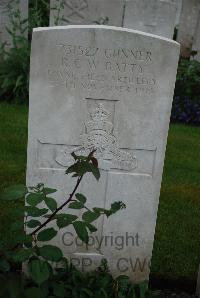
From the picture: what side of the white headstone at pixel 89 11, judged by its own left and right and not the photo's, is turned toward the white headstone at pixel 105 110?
front

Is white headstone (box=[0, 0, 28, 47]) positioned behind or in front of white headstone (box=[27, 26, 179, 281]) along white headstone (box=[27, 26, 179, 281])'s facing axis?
behind

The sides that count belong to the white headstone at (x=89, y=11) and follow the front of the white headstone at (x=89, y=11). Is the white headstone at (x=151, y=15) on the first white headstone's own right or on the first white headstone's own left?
on the first white headstone's own left

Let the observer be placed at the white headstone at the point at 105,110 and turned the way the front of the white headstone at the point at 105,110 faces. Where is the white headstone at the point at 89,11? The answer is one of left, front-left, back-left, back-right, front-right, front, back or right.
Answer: back

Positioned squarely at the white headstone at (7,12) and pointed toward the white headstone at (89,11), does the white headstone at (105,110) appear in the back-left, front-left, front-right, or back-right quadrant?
front-right

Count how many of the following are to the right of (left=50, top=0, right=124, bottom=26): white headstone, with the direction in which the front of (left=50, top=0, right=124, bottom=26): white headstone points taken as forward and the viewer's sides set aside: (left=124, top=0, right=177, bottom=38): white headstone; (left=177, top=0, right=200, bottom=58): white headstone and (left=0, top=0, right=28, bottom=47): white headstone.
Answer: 1

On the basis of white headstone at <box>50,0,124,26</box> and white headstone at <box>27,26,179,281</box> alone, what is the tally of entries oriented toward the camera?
2

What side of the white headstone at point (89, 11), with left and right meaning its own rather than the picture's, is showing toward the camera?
front

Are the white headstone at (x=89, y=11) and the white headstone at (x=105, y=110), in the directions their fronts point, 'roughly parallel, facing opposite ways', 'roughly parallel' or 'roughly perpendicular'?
roughly parallel

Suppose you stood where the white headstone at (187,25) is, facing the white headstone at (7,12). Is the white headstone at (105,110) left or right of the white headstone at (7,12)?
left

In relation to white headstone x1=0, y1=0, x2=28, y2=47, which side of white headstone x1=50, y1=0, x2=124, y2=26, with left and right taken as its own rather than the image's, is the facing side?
right

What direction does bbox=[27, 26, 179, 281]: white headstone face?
toward the camera

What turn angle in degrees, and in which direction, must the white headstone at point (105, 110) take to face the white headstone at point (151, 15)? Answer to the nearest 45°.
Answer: approximately 180°
